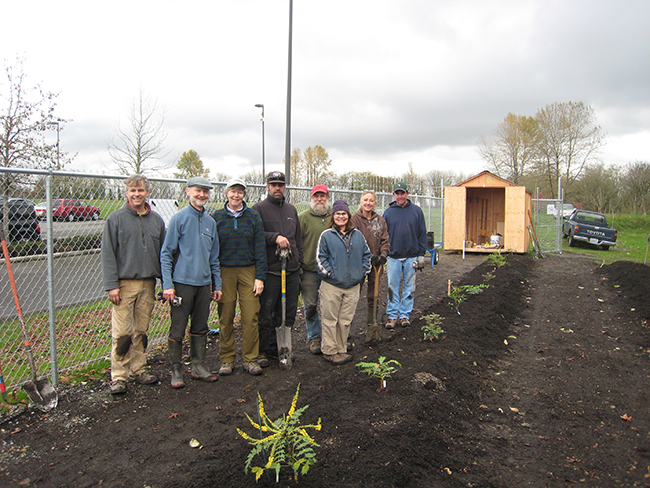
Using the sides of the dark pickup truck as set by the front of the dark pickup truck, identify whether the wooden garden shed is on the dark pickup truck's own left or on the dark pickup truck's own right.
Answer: on the dark pickup truck's own left

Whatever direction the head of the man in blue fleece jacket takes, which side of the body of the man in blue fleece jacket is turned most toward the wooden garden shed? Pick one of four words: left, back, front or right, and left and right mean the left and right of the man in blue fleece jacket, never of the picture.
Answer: left

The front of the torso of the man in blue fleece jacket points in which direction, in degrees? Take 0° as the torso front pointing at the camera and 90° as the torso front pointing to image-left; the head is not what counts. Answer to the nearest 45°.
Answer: approximately 315°

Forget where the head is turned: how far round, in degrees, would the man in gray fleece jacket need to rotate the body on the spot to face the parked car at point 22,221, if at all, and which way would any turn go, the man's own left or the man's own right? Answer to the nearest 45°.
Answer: approximately 135° to the man's own right

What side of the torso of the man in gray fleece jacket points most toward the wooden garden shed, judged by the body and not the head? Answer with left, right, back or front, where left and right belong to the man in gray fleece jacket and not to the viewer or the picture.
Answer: left

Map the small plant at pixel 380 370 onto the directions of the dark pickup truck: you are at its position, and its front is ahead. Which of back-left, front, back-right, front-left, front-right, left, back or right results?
back-left

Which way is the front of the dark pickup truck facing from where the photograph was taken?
facing away from the viewer and to the left of the viewer

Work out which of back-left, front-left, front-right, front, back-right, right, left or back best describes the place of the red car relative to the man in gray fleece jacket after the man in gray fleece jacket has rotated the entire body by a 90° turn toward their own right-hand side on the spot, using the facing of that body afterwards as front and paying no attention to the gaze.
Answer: right

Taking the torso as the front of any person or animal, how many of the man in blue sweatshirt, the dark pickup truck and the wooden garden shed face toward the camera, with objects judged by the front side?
2

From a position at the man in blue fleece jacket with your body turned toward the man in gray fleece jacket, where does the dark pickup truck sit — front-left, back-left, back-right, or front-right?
back-right

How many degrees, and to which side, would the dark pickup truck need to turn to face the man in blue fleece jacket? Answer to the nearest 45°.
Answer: approximately 135° to its left

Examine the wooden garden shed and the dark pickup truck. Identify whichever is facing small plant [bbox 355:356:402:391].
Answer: the wooden garden shed

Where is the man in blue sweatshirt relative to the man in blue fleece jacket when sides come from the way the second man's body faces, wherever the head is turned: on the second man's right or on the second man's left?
on the second man's left
